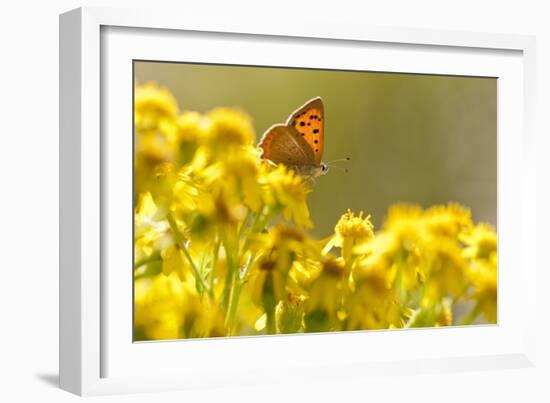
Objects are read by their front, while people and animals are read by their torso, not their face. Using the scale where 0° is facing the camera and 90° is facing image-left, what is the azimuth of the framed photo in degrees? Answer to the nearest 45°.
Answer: approximately 315°
